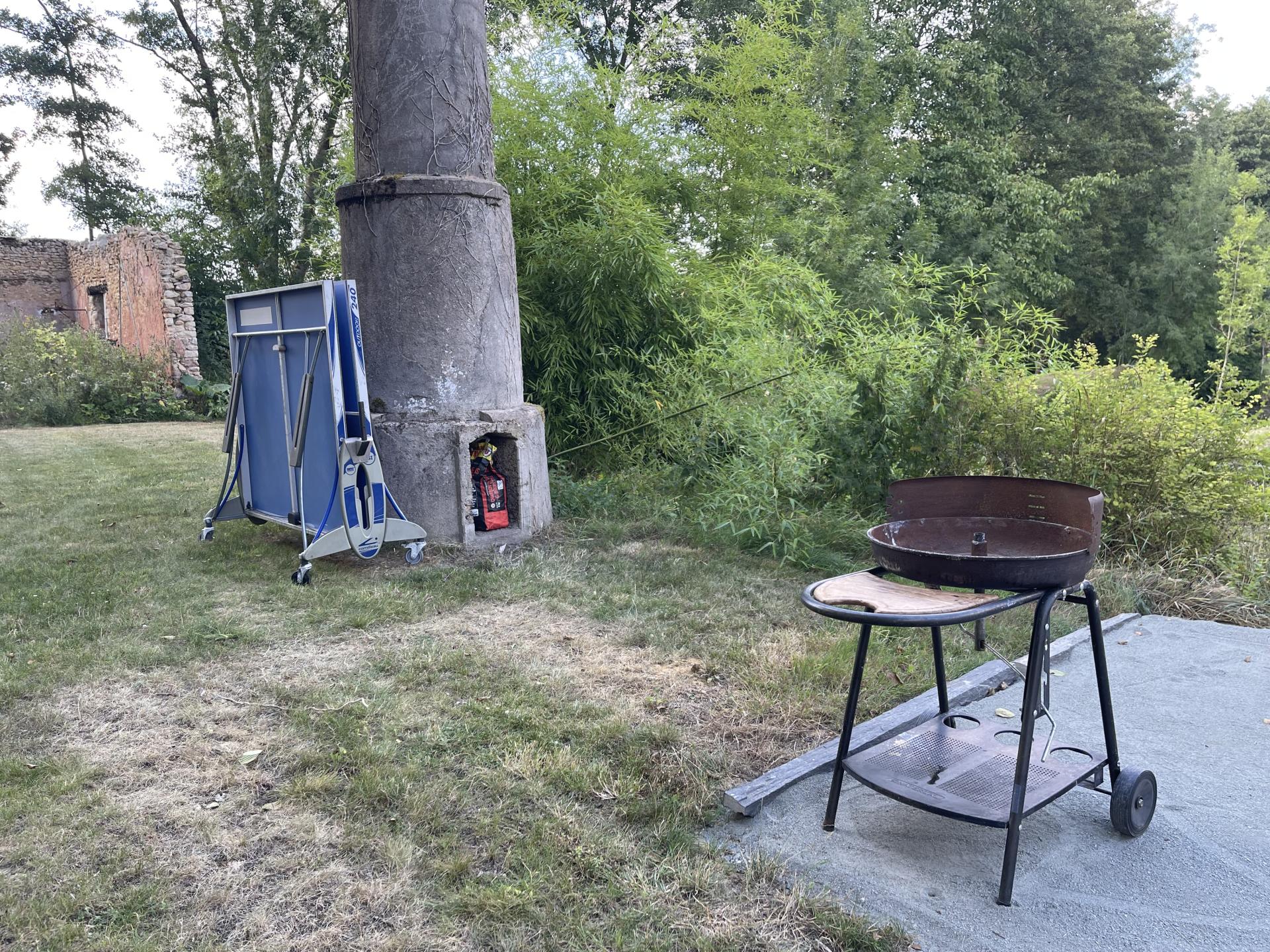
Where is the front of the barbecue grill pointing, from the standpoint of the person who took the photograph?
facing the viewer and to the left of the viewer

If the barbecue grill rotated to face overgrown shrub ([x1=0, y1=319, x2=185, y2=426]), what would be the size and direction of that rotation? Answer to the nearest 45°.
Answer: approximately 90° to its right

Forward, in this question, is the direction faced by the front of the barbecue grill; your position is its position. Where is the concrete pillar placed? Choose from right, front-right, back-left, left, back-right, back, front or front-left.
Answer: right

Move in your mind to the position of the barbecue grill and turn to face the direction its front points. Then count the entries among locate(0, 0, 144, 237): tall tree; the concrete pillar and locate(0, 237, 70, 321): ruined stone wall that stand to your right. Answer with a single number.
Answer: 3

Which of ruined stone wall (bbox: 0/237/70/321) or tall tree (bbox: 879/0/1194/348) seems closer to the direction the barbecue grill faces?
the ruined stone wall

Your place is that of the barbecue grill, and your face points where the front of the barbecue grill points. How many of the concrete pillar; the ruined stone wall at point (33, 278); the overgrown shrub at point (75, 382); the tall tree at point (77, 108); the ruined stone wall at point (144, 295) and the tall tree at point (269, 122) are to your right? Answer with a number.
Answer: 6

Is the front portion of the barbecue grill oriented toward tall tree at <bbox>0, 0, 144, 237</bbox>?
no

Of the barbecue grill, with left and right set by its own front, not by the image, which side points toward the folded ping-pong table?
right

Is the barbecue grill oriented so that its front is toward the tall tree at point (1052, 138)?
no

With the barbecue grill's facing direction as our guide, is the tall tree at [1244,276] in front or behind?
behind

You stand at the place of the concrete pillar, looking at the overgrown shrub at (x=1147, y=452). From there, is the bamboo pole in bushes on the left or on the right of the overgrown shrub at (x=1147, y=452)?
left

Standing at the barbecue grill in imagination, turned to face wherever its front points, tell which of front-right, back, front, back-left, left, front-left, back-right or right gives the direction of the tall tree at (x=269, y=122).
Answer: right

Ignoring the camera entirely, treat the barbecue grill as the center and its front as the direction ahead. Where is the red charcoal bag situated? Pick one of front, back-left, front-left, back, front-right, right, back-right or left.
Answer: right
